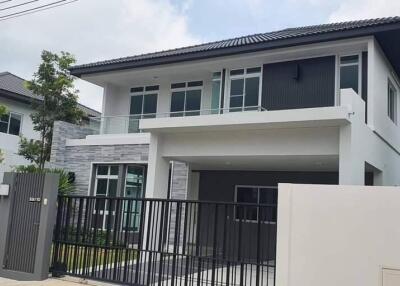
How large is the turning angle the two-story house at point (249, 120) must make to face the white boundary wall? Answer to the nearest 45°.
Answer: approximately 45° to its left

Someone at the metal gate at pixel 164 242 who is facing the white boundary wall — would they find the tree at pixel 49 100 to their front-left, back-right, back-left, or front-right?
back-left

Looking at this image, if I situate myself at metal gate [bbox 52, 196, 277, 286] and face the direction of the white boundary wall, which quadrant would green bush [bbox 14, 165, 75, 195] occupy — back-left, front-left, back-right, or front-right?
back-left

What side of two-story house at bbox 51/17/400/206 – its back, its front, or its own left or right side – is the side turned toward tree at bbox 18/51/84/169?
right

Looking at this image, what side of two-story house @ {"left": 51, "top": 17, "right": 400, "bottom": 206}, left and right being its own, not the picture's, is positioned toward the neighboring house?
right

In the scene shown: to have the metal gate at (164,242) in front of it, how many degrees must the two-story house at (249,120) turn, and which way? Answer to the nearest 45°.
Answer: approximately 45° to its left

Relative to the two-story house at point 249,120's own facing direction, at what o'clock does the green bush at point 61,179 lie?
The green bush is roughly at 2 o'clock from the two-story house.

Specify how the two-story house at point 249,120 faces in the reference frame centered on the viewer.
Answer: facing the viewer and to the left of the viewer
